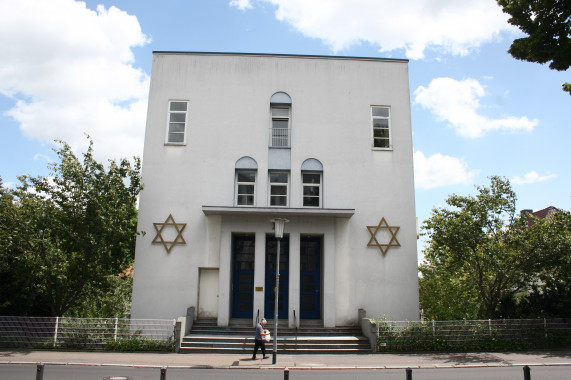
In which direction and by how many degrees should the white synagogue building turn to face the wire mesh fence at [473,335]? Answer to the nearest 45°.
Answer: approximately 90° to its left

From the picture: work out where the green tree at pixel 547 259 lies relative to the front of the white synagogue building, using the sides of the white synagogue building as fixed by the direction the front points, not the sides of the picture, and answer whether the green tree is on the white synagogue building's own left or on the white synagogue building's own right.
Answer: on the white synagogue building's own left

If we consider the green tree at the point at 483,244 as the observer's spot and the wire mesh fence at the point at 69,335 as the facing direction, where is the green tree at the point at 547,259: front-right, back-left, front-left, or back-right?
back-left

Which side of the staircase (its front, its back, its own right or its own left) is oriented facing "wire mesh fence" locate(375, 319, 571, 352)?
left

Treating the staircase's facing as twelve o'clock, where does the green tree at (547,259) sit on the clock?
The green tree is roughly at 9 o'clock from the staircase.

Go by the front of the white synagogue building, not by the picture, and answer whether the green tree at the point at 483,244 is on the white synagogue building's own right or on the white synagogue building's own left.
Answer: on the white synagogue building's own left

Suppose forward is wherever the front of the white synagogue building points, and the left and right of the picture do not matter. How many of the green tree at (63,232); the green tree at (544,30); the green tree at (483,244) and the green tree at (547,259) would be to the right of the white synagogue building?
1

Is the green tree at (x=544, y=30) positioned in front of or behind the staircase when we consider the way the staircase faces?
in front

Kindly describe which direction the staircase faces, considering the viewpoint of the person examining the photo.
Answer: facing the viewer

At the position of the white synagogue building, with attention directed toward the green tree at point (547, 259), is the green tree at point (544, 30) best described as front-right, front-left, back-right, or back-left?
front-right

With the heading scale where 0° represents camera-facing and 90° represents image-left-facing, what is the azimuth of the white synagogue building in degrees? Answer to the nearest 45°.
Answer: approximately 0°
